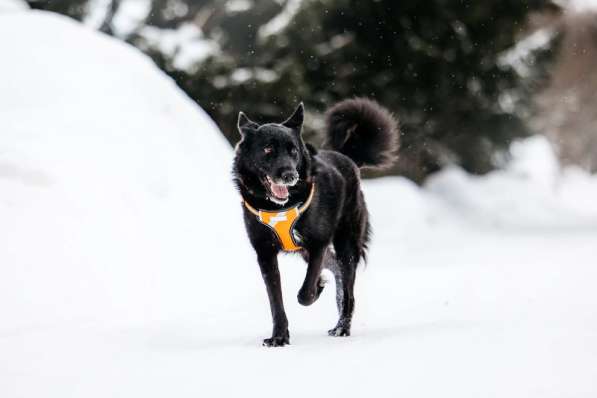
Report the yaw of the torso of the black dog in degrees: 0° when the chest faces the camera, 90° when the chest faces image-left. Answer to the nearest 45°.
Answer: approximately 45°
